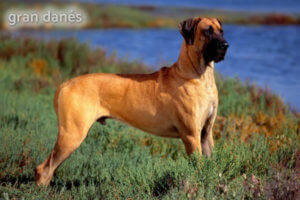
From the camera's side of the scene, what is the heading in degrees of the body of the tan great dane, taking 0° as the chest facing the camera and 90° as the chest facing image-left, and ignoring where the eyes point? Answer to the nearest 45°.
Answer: approximately 270°
